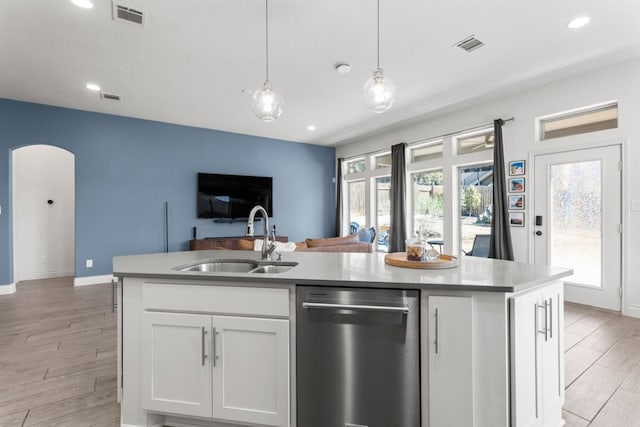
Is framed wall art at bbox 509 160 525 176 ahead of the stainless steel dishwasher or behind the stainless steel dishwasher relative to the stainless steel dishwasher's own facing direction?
behind

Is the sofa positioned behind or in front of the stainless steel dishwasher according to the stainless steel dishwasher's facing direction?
behind

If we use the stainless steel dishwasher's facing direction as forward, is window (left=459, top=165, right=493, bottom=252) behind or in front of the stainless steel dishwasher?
behind

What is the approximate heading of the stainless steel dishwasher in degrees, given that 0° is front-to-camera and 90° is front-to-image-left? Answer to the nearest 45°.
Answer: approximately 0°

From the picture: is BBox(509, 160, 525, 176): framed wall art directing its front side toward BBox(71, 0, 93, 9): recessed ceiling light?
yes

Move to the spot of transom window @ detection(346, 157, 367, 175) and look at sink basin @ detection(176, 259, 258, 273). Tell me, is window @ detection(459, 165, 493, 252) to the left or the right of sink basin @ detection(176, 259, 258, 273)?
left

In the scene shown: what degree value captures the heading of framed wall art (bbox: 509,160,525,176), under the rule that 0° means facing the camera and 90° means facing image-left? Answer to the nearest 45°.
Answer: approximately 45°

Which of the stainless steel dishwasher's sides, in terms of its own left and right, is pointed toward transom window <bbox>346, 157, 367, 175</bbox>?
back

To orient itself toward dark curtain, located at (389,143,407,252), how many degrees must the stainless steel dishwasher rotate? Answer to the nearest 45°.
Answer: approximately 180°

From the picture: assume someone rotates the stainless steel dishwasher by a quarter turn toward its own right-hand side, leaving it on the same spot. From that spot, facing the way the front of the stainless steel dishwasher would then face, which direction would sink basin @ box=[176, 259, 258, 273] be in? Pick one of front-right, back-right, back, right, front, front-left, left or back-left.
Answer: front-right

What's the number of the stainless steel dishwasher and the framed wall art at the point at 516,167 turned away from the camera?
0
